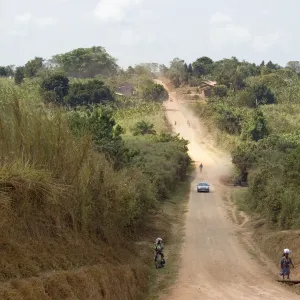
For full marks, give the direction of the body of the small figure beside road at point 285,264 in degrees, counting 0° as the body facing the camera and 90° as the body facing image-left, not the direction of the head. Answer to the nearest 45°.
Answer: approximately 0°

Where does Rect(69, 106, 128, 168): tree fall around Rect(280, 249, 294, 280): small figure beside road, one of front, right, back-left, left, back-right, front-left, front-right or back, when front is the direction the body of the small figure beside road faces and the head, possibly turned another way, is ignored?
back-right
